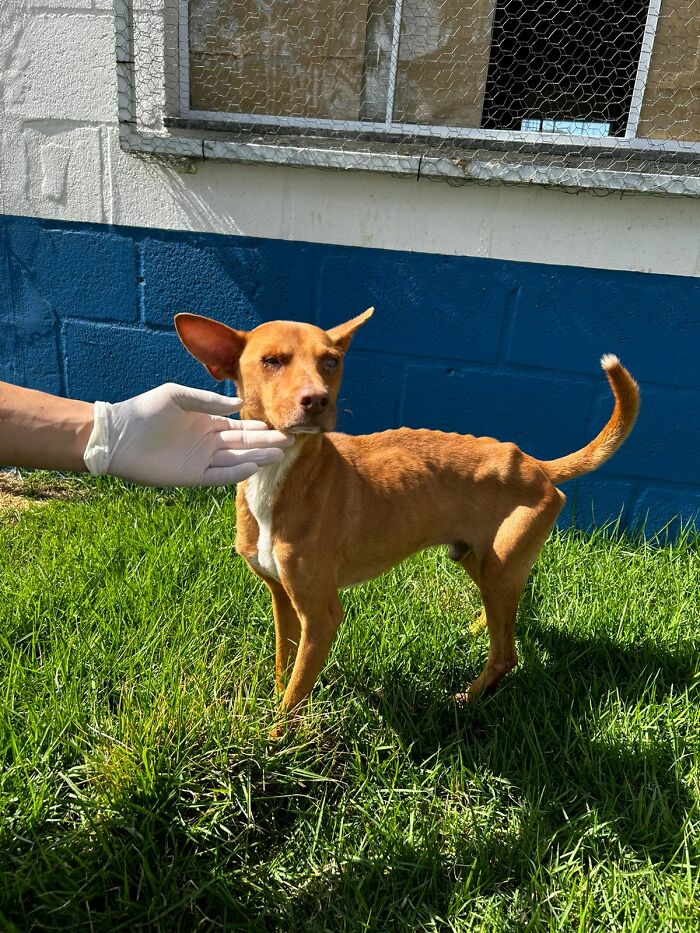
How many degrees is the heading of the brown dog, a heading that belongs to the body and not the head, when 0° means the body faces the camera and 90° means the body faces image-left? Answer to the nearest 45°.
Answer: approximately 45°
